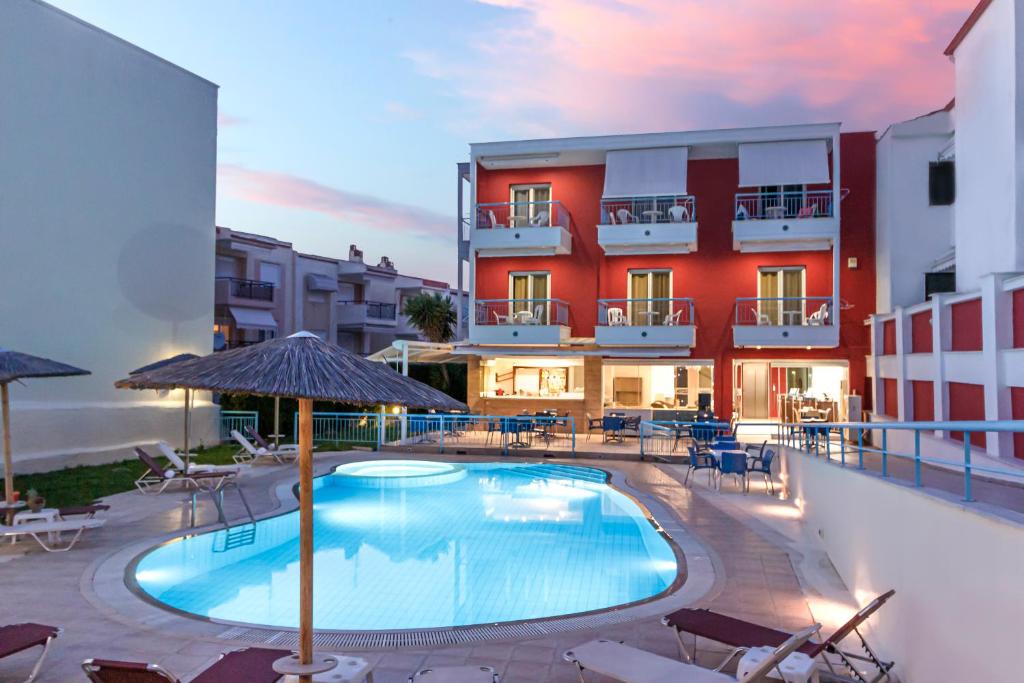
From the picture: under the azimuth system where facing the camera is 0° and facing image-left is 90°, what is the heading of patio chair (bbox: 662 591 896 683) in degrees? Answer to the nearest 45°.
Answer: approximately 135°

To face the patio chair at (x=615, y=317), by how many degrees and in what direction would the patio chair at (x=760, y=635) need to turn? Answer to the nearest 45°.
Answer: approximately 45° to its right

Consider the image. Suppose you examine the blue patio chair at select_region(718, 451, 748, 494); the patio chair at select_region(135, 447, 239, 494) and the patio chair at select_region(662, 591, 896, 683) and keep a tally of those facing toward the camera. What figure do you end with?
0

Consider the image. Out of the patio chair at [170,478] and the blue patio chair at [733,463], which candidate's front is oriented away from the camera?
the blue patio chair

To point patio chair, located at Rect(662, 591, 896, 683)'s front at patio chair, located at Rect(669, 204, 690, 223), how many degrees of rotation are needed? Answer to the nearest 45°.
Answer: approximately 45° to its right

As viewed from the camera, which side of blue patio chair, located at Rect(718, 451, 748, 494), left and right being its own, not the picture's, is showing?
back

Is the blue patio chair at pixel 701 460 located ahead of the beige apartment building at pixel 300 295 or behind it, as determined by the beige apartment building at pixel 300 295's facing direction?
ahead

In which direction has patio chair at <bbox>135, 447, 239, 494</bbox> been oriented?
to the viewer's right

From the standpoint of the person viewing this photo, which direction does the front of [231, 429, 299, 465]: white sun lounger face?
facing to the right of the viewer

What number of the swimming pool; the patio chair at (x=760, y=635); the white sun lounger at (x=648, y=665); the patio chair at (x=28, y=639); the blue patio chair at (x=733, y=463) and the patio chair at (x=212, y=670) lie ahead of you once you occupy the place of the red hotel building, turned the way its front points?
6

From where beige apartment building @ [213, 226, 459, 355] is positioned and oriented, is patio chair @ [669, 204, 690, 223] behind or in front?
in front

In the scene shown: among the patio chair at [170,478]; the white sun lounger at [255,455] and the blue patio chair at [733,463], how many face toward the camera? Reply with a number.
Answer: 0

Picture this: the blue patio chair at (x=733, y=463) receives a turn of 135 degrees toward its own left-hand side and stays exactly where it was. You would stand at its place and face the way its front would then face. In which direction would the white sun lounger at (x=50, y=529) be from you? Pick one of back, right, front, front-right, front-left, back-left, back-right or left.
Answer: front

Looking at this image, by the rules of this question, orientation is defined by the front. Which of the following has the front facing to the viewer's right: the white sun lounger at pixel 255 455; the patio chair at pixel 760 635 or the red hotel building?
the white sun lounger

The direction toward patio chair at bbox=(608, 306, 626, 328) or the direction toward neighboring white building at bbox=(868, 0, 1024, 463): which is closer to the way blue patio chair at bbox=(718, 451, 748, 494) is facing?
the patio chair

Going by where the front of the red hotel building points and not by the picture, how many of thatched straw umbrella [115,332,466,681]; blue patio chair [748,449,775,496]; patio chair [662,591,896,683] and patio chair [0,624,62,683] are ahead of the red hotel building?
4

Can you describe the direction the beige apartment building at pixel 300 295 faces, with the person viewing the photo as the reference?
facing the viewer and to the right of the viewer

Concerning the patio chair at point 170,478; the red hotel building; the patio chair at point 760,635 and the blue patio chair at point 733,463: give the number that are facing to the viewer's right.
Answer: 1

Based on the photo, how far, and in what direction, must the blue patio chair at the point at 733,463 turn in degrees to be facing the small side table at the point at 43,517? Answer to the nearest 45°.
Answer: approximately 135° to its left

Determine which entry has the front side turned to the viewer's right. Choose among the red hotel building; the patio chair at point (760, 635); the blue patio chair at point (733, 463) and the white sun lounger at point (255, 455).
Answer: the white sun lounger
